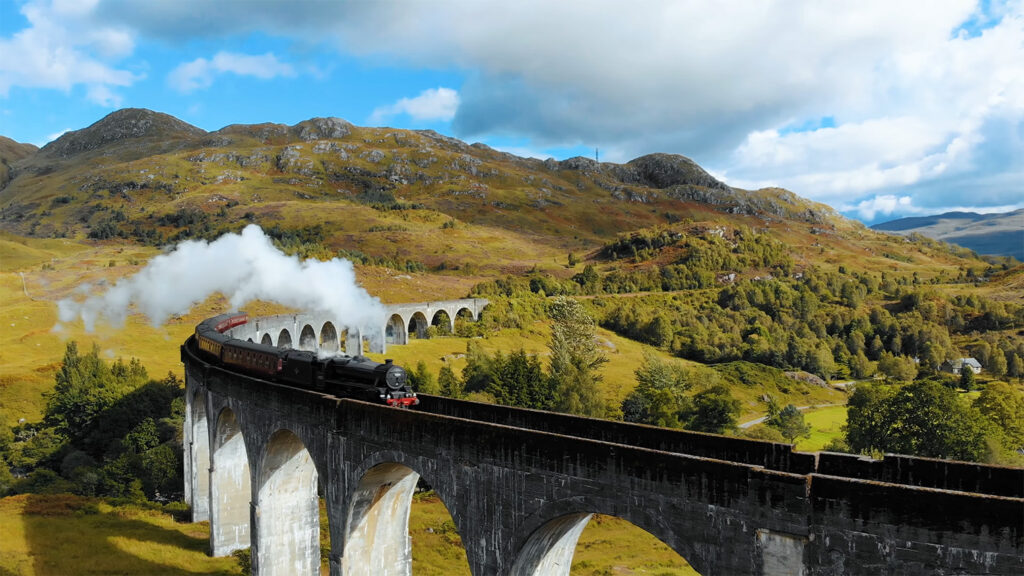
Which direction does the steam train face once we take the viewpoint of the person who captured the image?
facing the viewer and to the right of the viewer
